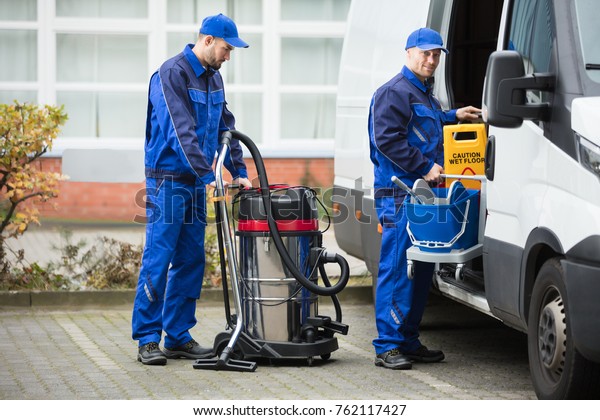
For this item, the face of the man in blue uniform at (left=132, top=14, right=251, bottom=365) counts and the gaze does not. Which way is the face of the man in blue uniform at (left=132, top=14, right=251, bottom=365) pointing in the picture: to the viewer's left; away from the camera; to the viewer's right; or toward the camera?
to the viewer's right

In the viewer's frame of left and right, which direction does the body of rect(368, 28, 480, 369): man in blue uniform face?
facing the viewer and to the right of the viewer

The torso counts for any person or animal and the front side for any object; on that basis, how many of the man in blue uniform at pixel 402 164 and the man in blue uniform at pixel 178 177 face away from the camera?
0

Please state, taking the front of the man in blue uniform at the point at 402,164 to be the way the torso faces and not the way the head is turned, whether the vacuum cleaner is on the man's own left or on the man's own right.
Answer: on the man's own right

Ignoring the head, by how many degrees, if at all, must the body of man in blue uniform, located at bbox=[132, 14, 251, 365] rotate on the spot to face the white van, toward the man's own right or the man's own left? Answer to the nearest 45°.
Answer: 0° — they already face it

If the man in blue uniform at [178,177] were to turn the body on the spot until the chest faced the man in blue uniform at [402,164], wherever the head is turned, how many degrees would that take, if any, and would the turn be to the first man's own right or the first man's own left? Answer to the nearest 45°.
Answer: approximately 45° to the first man's own left

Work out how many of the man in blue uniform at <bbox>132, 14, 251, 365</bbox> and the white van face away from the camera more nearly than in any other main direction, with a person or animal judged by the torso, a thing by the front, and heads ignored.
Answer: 0
